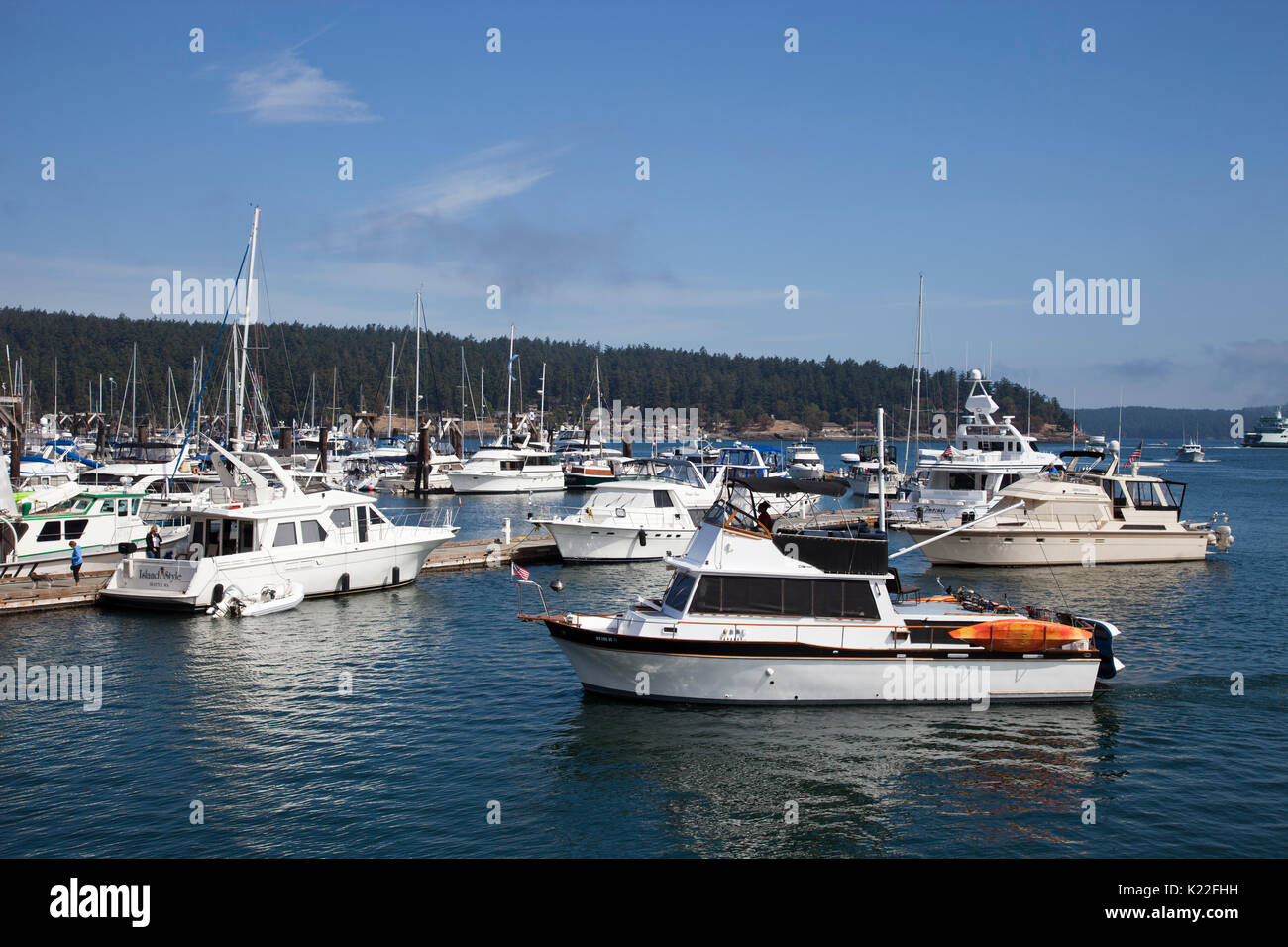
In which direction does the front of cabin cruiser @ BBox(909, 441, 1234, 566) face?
to the viewer's left

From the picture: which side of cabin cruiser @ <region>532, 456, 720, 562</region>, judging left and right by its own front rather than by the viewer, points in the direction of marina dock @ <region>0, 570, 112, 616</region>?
front

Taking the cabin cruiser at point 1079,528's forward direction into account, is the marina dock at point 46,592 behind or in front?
in front

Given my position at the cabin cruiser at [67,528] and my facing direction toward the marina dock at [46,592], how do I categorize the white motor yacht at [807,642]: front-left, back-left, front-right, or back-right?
front-left

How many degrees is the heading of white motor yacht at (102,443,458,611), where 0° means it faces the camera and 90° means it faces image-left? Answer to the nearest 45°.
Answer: approximately 225°

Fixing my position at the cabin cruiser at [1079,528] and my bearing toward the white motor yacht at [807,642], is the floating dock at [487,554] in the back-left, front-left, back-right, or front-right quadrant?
front-right

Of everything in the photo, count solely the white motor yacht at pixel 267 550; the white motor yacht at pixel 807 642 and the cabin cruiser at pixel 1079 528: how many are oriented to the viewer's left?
2

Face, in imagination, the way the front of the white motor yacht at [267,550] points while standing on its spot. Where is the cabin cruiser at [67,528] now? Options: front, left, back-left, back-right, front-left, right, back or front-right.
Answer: left

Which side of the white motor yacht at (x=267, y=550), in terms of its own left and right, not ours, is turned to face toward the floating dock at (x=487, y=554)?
front

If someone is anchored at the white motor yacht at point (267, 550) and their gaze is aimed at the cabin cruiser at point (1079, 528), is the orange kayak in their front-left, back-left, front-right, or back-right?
front-right

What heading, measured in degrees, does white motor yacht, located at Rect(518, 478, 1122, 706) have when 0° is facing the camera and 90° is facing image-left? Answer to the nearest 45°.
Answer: approximately 90°
